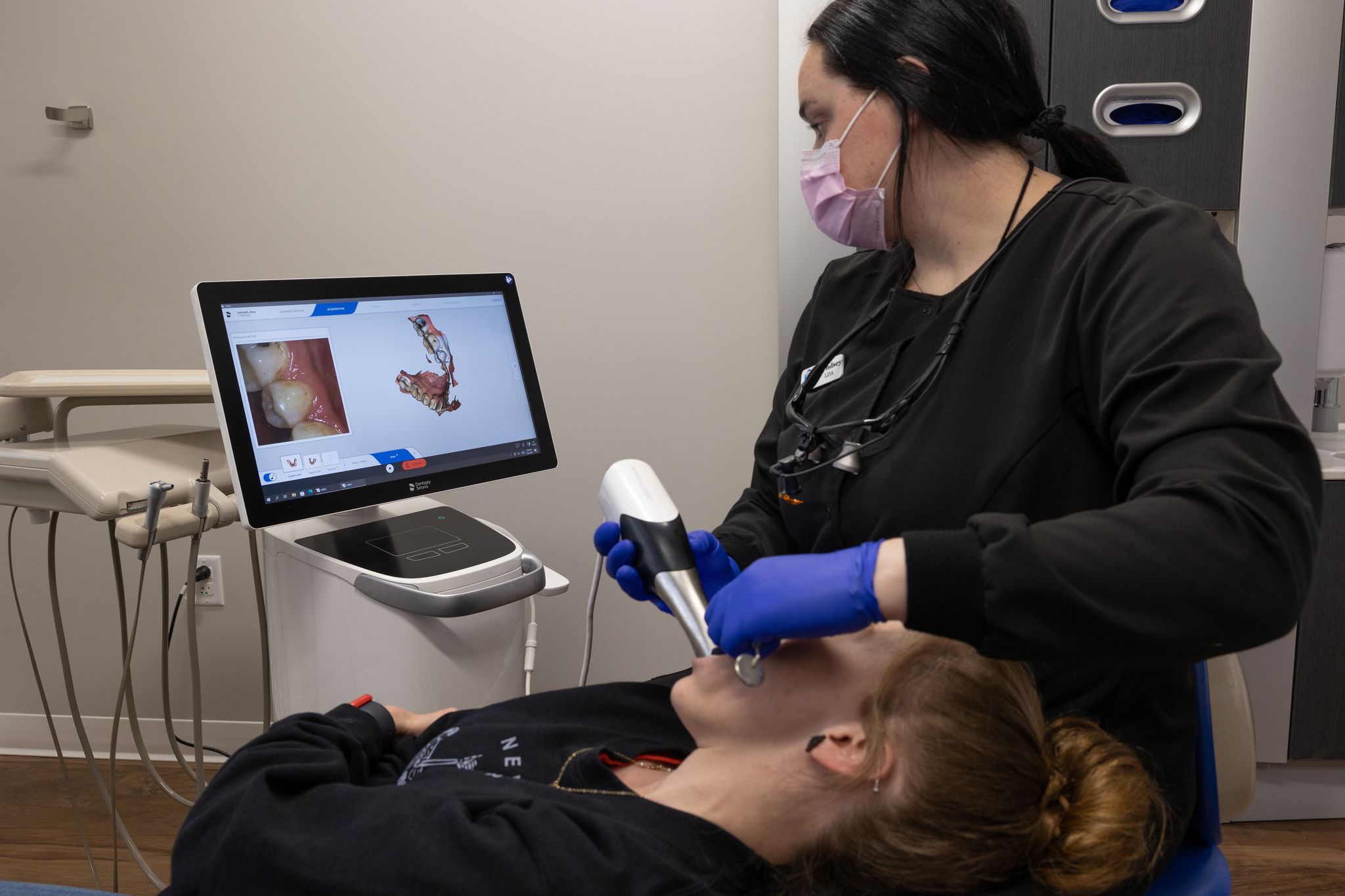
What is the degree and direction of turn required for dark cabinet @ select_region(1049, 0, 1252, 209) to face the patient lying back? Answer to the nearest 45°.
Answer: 0° — it already faces them

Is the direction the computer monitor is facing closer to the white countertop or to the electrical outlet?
the white countertop

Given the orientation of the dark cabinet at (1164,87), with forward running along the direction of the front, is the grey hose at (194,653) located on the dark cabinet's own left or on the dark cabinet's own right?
on the dark cabinet's own right

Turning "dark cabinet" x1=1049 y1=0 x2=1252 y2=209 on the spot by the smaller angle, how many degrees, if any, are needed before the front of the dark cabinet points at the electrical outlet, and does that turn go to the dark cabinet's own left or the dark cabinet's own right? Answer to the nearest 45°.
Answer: approximately 90° to the dark cabinet's own right

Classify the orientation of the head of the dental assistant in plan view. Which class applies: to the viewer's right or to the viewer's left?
to the viewer's left

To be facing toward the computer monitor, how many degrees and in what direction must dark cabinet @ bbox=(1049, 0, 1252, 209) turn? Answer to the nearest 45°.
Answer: approximately 45° to its right
